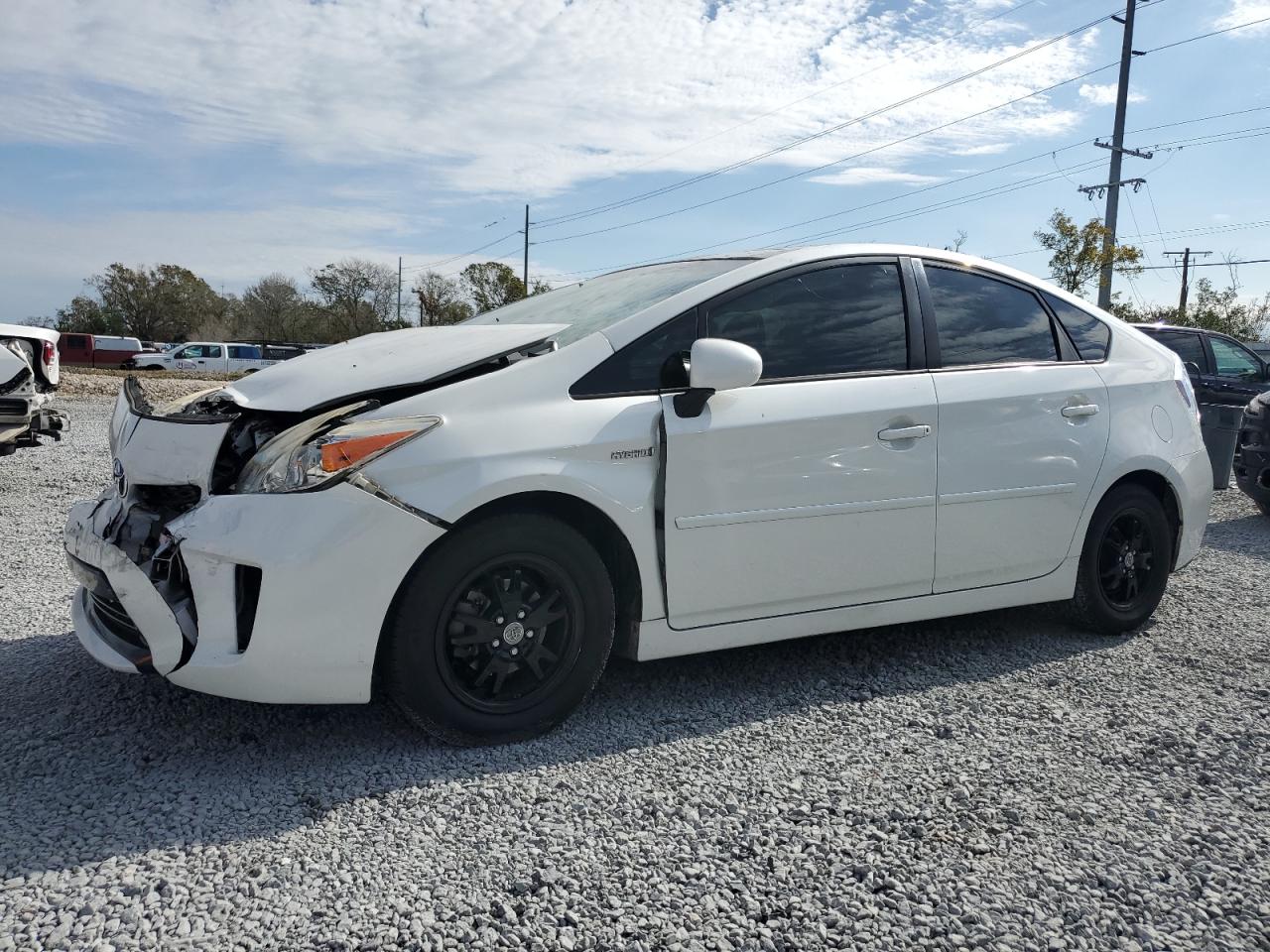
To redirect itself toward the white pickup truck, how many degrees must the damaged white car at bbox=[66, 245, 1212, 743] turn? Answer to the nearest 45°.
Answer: approximately 90° to its right

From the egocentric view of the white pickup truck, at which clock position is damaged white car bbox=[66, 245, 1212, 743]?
The damaged white car is roughly at 9 o'clock from the white pickup truck.

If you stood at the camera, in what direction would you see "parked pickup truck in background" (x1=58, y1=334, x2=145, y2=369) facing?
facing to the left of the viewer

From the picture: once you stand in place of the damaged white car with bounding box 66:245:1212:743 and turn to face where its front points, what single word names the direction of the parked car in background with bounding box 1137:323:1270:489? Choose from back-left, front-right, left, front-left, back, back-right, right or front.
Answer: back

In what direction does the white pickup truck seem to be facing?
to the viewer's left

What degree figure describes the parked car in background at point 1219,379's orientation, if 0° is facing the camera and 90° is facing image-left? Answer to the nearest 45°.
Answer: approximately 270°

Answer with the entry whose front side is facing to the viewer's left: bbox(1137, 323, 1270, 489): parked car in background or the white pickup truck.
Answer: the white pickup truck

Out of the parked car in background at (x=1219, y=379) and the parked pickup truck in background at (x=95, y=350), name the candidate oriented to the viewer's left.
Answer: the parked pickup truck in background at (x=95, y=350)
